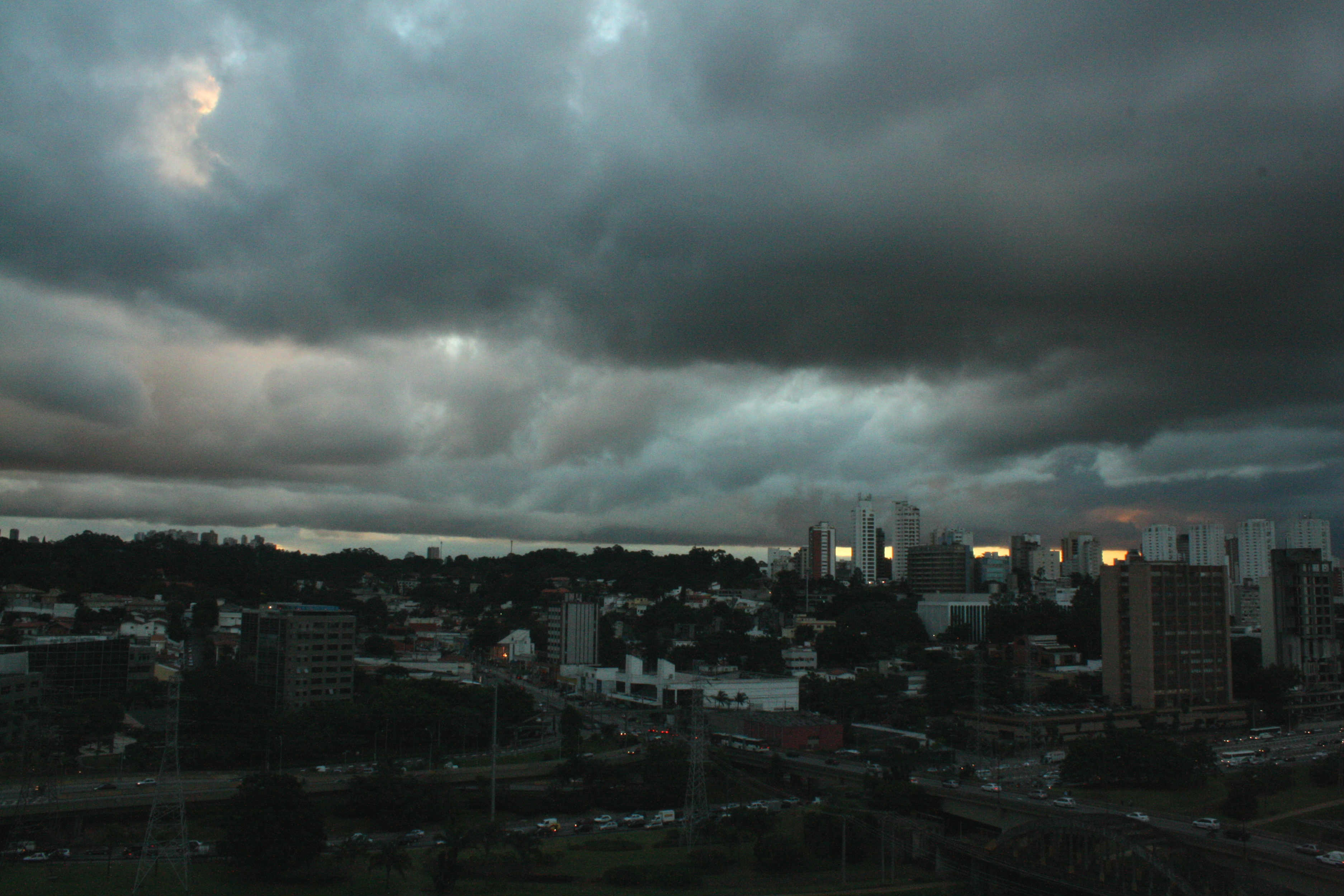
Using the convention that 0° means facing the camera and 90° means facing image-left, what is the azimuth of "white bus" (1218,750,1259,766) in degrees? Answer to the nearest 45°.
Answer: approximately 45°

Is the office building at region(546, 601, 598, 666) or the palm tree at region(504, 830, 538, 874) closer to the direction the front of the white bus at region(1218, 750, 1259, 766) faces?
the palm tree

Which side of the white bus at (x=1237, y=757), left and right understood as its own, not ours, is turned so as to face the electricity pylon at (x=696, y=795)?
front

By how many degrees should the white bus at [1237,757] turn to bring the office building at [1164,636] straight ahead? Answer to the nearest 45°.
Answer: approximately 135° to its right

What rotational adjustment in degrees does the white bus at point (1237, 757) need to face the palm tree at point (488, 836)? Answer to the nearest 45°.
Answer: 0° — it already faces it

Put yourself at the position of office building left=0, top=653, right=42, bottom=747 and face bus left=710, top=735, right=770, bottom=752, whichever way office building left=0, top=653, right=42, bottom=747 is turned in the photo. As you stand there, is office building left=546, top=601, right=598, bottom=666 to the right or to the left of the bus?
left

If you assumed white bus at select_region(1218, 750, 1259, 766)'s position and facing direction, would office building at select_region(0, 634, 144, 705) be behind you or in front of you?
in front

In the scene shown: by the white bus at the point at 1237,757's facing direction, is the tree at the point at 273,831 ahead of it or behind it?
ahead

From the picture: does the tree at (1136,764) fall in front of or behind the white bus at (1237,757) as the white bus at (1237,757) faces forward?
in front

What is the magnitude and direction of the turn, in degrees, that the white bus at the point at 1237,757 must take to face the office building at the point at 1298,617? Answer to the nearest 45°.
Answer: approximately 135° to its right

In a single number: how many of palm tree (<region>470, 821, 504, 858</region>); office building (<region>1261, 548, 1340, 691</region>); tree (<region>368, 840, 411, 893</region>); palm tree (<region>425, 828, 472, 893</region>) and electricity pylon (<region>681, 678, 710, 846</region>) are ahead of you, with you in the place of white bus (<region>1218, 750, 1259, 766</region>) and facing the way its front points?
4

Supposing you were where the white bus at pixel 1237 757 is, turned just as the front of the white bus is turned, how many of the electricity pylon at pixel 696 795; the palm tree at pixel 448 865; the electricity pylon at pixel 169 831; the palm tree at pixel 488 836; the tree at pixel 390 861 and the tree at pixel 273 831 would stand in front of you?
6
